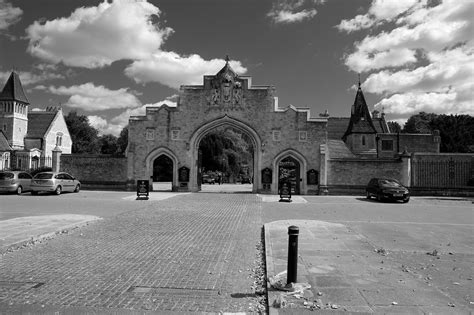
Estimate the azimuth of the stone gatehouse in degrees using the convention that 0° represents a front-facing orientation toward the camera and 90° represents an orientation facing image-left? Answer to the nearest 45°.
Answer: approximately 0°

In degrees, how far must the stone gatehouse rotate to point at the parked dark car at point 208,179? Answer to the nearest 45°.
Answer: approximately 180°

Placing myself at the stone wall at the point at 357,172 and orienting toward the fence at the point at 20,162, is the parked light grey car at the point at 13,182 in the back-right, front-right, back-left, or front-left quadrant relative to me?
front-left

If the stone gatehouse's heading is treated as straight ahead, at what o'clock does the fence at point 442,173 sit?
The fence is roughly at 9 o'clock from the stone gatehouse.

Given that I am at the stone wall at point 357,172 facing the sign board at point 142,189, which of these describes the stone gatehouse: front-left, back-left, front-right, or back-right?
front-right

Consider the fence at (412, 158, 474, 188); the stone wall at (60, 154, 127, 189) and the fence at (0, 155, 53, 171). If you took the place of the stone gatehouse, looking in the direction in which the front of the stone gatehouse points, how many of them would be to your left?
1

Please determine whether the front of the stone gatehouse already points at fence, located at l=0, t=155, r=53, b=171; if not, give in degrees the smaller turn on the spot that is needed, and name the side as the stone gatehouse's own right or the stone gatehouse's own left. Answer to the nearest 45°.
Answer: approximately 135° to the stone gatehouse's own right

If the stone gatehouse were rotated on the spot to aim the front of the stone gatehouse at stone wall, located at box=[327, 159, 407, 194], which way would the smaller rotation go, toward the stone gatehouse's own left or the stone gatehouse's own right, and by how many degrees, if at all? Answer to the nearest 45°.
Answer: approximately 90° to the stone gatehouse's own left

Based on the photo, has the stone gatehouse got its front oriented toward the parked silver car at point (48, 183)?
no

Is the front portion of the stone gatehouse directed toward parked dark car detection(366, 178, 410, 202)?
no

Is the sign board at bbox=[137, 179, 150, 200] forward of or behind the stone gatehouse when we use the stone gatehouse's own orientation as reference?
forward

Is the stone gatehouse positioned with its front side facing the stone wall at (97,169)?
no

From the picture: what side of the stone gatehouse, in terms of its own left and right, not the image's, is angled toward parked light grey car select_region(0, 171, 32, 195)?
right

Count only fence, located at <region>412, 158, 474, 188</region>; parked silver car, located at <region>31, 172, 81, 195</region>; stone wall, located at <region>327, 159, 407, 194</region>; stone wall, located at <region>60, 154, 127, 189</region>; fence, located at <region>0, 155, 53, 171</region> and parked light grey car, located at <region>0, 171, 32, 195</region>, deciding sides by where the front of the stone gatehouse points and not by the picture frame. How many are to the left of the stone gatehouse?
2
